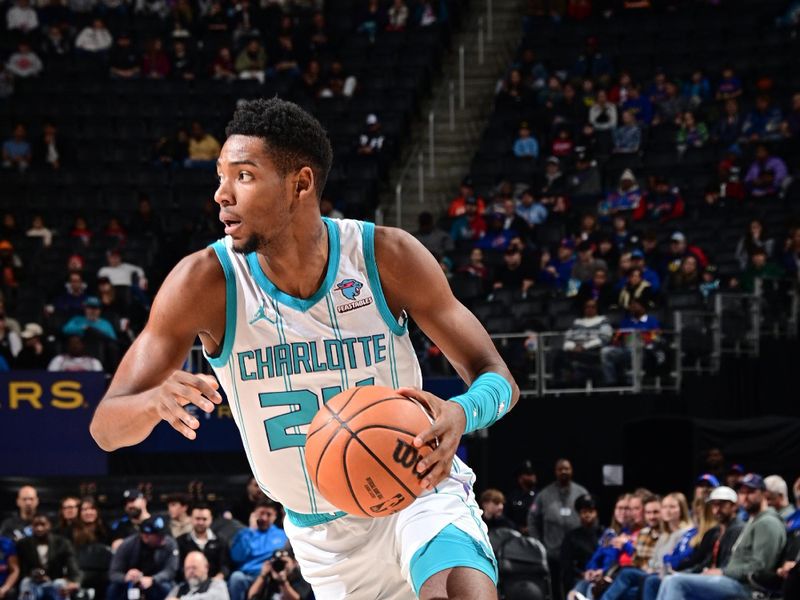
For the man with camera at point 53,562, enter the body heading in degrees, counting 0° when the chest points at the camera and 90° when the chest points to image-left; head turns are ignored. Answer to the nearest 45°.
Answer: approximately 0°

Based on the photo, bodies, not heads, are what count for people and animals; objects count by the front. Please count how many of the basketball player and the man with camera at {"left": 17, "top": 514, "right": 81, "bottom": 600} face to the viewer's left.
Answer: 0

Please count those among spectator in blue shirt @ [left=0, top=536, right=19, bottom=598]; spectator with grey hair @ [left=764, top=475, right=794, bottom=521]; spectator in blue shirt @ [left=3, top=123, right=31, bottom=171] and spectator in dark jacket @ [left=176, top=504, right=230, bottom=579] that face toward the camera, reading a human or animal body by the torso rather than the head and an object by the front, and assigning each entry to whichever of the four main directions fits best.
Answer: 3

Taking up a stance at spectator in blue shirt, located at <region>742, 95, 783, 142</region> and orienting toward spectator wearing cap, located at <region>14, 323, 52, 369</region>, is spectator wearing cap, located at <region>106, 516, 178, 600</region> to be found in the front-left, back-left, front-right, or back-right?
front-left

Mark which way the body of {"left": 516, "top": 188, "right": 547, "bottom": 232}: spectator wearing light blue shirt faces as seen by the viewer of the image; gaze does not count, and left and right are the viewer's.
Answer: facing the viewer and to the left of the viewer

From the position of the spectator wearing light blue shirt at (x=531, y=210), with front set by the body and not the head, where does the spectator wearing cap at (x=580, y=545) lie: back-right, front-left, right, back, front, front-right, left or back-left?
front-left

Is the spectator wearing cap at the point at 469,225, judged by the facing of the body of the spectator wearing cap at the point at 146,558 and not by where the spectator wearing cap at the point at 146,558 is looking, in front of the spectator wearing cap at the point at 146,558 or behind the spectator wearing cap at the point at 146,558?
behind

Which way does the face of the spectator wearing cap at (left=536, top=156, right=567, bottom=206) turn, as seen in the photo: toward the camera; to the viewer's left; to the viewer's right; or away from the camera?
toward the camera

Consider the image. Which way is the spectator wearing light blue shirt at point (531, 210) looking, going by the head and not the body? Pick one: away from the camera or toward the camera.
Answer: toward the camera

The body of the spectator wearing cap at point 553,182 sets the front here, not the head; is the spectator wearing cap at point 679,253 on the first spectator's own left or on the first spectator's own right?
on the first spectator's own left

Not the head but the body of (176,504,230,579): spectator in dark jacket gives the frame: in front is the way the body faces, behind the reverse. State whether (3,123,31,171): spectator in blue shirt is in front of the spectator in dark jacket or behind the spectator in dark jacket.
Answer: behind

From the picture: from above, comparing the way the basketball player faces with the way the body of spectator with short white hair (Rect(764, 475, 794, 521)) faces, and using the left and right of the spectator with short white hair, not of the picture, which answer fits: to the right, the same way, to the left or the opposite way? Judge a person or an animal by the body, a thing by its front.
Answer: to the left

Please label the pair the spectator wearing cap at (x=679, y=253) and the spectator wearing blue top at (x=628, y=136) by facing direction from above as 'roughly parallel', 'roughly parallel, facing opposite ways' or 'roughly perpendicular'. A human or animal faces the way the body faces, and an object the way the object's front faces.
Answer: roughly parallel

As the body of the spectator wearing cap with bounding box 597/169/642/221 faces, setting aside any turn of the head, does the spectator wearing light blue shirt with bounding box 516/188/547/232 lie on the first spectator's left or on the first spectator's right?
on the first spectator's right

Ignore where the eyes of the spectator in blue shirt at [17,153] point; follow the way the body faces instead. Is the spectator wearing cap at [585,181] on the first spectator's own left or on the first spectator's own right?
on the first spectator's own left

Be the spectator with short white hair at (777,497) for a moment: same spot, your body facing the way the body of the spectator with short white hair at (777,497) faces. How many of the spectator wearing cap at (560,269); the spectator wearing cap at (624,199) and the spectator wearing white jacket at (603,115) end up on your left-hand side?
0

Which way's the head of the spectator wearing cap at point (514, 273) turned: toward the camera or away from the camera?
toward the camera

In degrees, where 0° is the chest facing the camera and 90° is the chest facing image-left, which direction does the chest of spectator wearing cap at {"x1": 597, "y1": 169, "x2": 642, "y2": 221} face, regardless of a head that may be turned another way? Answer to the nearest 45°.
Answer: approximately 45°

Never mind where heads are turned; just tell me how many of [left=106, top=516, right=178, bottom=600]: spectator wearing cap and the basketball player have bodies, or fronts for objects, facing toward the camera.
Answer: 2

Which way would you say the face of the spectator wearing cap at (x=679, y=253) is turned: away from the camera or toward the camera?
toward the camera

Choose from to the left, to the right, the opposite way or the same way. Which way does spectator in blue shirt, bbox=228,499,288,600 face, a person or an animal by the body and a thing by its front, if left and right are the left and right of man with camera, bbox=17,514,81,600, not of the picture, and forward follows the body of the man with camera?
the same way
